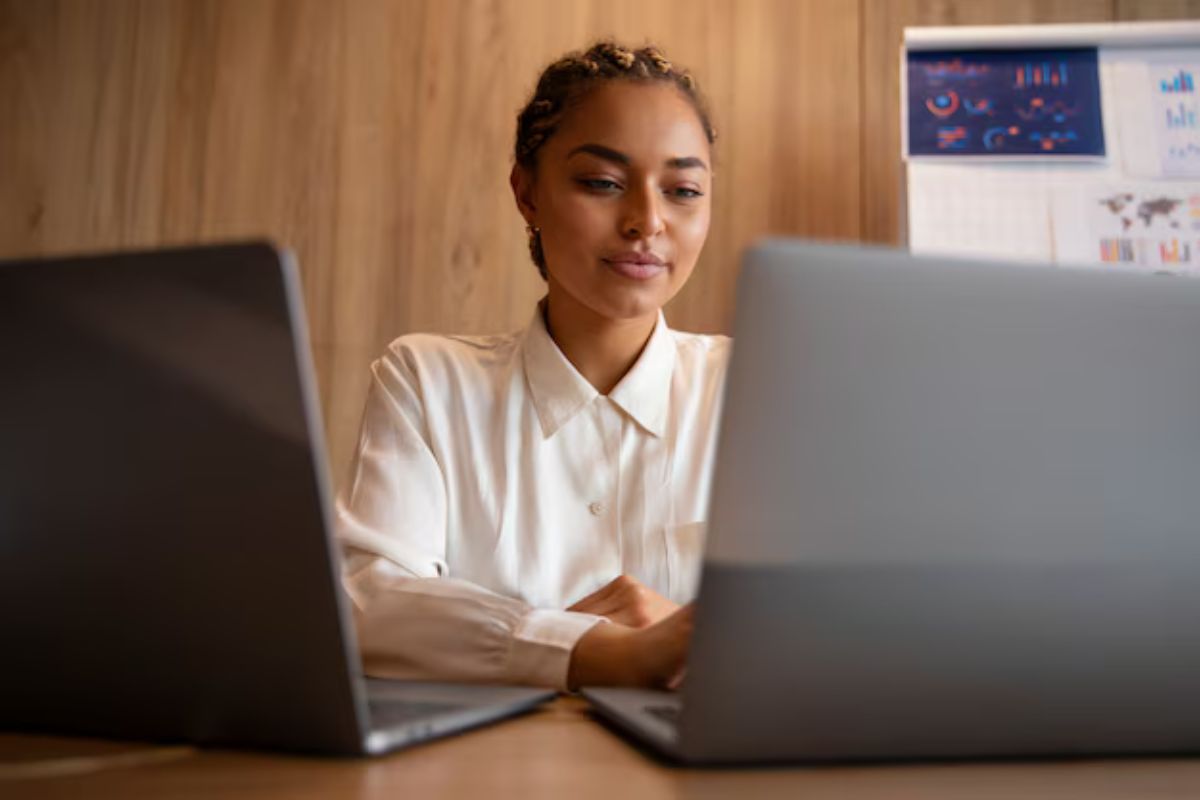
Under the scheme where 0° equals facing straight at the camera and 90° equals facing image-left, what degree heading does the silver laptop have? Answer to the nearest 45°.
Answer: approximately 135°

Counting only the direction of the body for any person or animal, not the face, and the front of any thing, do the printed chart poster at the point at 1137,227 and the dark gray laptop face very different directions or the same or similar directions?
very different directions

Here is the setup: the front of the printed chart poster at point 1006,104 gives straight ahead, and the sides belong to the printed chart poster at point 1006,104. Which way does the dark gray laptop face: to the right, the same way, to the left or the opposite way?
the opposite way

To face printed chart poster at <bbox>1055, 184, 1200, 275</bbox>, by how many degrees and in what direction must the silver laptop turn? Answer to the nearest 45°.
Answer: approximately 45° to its right

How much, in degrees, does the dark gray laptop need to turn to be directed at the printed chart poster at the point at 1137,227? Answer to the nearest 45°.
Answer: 0° — it already faces it

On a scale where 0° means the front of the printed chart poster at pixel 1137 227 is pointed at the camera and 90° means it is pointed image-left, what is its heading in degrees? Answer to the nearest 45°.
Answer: approximately 0°

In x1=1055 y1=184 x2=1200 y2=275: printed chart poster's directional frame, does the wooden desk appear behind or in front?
in front

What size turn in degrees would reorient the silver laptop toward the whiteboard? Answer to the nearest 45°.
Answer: approximately 45° to its right

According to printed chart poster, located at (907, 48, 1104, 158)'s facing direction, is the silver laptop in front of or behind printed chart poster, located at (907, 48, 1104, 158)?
in front

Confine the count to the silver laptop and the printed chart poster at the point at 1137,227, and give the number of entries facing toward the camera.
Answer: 1
